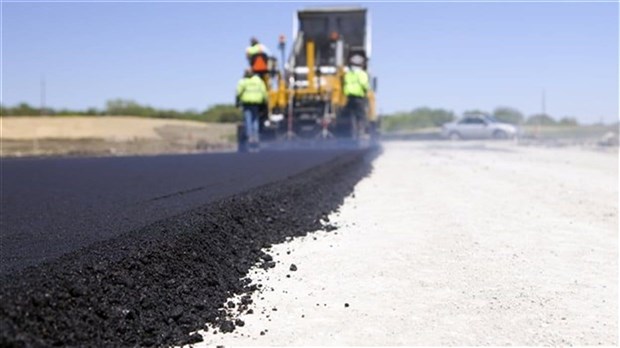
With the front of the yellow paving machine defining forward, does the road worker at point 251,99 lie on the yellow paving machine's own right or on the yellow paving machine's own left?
on the yellow paving machine's own left

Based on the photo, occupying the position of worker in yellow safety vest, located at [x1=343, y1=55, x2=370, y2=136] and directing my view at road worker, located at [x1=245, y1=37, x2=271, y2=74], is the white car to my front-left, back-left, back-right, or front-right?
front-right

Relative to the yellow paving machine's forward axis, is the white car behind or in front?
in front

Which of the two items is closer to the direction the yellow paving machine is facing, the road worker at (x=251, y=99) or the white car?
the white car

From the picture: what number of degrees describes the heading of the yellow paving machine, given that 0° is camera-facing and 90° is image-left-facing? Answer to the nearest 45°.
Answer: approximately 180°
